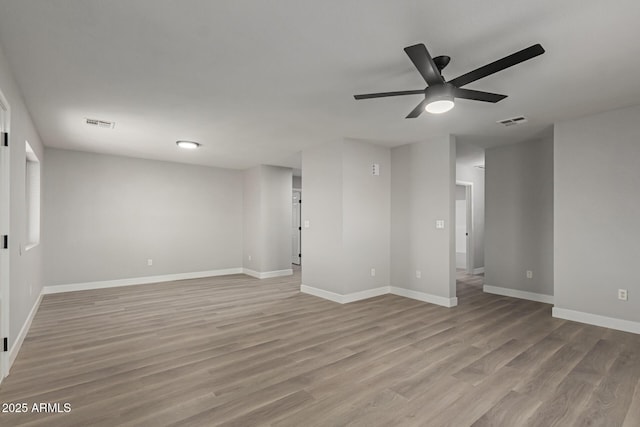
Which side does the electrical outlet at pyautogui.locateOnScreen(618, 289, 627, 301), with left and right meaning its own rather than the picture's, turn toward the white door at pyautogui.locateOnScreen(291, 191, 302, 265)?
right

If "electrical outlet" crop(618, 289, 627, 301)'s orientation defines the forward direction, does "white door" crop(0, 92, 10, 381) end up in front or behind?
in front

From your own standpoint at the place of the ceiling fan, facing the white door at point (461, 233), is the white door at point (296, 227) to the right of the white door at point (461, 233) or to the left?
left

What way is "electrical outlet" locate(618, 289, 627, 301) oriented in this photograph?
toward the camera

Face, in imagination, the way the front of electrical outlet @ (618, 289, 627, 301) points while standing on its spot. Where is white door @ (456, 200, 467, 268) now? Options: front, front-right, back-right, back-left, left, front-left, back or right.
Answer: back-right

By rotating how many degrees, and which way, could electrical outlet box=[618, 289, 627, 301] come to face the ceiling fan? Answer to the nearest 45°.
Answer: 0° — it already faces it

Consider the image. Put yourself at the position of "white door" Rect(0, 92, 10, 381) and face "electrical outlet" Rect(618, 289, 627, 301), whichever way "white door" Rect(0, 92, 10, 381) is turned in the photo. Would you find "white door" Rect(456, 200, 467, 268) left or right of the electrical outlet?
left

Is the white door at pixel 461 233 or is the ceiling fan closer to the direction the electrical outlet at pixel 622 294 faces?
the ceiling fan

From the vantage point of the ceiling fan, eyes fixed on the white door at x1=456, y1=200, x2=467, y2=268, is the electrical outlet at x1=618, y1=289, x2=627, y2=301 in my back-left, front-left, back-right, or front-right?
front-right
